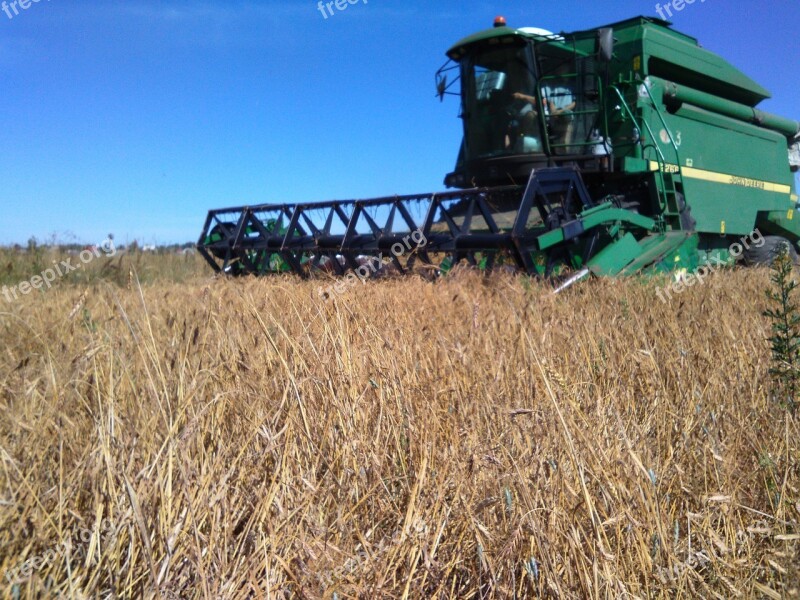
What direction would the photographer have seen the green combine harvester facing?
facing the viewer and to the left of the viewer
